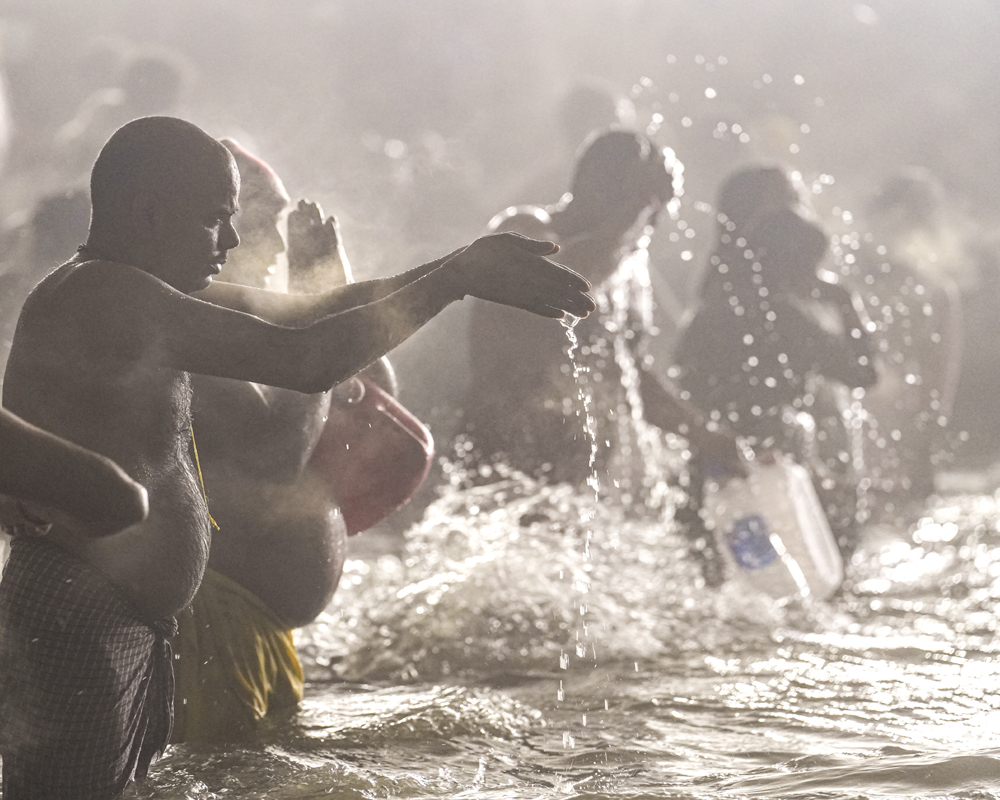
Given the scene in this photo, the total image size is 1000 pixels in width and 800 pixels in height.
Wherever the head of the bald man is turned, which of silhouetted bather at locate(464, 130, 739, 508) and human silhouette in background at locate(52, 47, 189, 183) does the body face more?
the silhouetted bather

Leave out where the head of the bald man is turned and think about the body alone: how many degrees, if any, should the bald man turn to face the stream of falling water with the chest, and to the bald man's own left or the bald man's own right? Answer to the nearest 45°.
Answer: approximately 45° to the bald man's own left

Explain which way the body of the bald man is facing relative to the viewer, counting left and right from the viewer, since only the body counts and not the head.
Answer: facing to the right of the viewer
